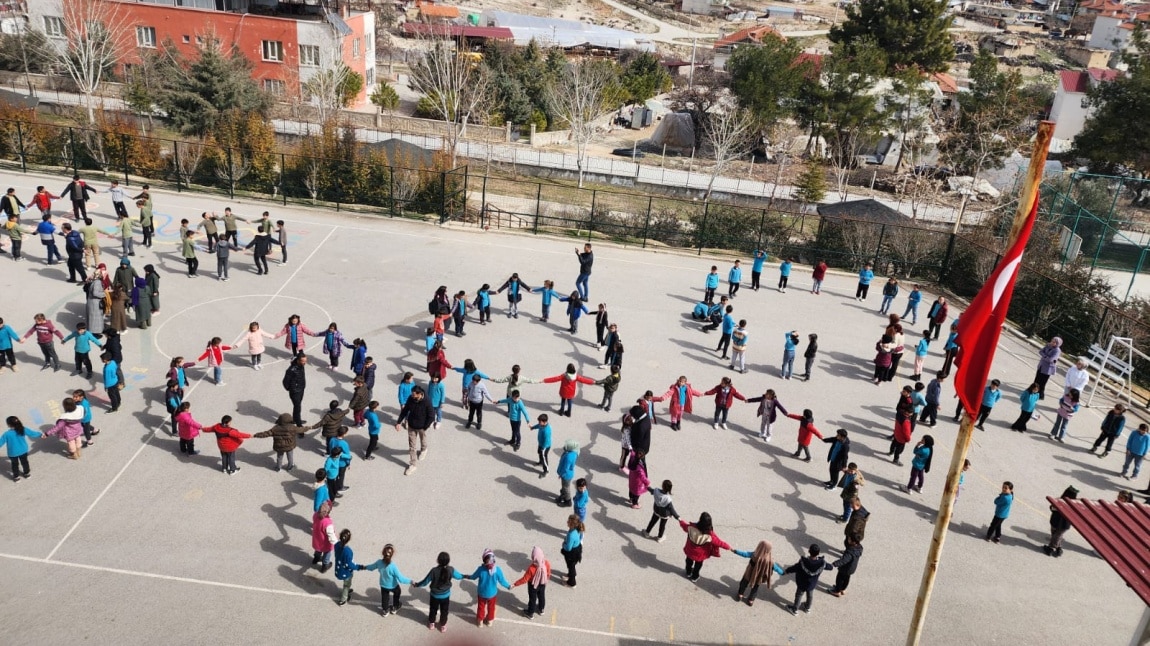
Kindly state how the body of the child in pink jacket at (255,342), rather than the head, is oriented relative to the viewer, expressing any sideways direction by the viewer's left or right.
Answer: facing the viewer

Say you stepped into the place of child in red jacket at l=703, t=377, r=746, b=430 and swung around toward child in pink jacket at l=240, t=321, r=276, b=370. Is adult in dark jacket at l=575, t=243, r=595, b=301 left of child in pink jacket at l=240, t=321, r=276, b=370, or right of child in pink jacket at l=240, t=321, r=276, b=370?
right

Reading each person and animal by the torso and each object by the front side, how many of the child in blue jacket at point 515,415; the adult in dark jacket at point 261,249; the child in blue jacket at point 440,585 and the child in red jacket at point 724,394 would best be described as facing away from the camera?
2

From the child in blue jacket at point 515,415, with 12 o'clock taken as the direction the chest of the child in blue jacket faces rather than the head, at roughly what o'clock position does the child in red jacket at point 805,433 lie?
The child in red jacket is roughly at 9 o'clock from the child in blue jacket.

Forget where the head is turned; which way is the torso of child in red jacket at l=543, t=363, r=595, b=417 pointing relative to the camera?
away from the camera

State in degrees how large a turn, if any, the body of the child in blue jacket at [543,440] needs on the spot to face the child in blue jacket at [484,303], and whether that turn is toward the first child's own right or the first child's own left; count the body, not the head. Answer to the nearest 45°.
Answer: approximately 135° to the first child's own right

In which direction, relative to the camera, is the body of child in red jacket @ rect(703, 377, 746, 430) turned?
toward the camera

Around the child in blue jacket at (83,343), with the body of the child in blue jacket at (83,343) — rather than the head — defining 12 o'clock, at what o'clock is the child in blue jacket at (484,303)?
the child in blue jacket at (484,303) is roughly at 9 o'clock from the child in blue jacket at (83,343).

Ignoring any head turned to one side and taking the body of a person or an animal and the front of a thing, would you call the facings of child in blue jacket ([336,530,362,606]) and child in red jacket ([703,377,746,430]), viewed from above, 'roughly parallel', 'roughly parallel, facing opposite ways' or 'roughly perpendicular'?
roughly parallel, facing opposite ways

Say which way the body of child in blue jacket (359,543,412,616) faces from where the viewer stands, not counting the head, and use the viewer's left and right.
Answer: facing away from the viewer

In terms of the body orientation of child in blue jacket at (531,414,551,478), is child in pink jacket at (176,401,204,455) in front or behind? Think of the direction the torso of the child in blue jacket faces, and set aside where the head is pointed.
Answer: in front

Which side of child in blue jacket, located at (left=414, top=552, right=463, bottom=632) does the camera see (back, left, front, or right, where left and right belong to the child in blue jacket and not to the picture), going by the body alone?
back

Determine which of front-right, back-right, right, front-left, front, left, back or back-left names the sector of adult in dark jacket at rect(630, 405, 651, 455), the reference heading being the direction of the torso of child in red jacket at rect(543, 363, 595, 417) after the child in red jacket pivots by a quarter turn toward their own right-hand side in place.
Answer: front-right
